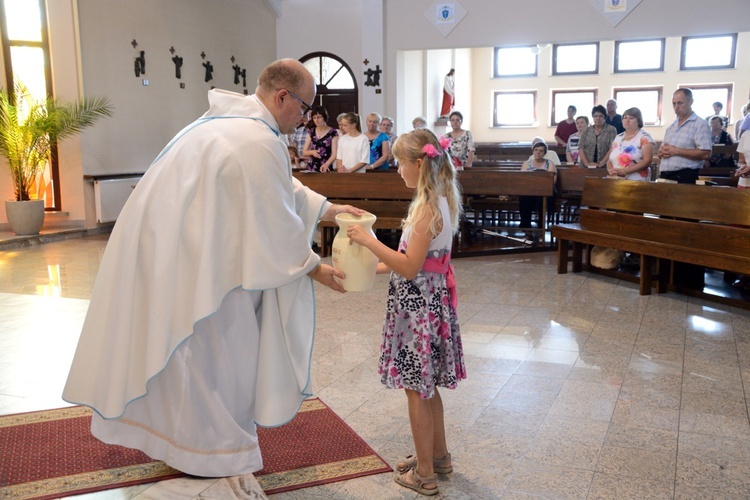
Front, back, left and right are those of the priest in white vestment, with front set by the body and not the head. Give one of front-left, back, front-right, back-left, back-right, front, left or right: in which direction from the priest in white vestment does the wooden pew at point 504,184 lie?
front-left

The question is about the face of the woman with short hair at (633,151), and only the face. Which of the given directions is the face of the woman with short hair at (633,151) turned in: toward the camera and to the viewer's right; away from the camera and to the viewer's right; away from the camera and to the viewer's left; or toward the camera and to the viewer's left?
toward the camera and to the viewer's left

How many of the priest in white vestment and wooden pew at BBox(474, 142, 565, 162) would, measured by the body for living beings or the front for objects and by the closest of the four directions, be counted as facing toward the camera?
1

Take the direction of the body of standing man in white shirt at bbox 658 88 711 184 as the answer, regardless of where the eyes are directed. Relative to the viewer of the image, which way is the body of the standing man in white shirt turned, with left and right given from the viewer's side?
facing the viewer and to the left of the viewer

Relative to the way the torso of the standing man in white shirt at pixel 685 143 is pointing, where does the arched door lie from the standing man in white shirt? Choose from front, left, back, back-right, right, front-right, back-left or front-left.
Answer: right

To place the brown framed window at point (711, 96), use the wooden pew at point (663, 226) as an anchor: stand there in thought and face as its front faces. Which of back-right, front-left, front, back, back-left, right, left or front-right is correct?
back-right

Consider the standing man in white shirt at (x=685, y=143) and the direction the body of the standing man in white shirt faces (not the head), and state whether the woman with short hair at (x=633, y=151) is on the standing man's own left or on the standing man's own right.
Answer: on the standing man's own right

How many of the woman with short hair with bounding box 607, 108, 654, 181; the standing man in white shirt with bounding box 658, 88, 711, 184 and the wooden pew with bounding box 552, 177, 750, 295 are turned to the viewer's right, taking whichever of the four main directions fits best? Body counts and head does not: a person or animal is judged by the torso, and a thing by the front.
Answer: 0

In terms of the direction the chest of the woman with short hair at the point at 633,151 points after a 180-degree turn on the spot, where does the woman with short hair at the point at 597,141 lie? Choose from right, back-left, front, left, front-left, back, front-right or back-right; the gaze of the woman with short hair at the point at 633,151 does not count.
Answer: front-left

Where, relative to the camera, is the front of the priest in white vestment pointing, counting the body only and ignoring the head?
to the viewer's right

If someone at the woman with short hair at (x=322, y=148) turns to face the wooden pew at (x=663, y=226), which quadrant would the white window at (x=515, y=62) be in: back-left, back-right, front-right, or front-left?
back-left

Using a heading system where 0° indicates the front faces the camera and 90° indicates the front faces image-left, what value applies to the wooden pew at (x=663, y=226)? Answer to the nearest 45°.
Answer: approximately 45°

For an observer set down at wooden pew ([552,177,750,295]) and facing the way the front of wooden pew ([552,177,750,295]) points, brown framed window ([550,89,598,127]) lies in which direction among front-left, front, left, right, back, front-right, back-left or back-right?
back-right

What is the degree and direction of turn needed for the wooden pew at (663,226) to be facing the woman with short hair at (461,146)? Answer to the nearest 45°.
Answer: approximately 90° to its right

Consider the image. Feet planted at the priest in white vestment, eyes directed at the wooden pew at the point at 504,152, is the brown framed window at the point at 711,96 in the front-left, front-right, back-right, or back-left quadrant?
front-right

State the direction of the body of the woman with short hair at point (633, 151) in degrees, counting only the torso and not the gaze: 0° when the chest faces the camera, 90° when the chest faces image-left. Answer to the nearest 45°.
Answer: approximately 45°

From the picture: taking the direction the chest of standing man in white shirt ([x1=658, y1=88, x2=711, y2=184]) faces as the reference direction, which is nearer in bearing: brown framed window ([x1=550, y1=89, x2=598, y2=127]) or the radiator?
the radiator

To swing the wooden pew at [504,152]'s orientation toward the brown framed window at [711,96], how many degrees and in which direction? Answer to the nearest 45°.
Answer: approximately 135° to its left

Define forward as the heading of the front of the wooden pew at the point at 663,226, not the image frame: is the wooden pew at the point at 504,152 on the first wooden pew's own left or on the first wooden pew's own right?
on the first wooden pew's own right
